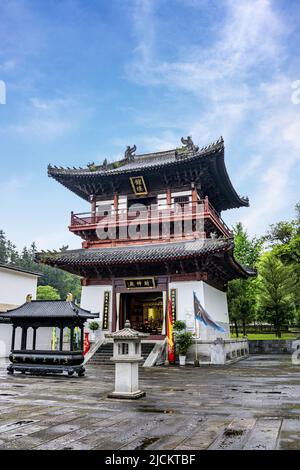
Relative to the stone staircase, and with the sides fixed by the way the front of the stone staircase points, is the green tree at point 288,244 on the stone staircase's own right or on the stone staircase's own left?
on the stone staircase's own left

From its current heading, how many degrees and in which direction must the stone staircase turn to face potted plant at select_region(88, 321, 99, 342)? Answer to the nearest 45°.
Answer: approximately 135° to its right

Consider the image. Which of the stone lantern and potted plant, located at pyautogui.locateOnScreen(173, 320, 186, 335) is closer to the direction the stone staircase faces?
the stone lantern

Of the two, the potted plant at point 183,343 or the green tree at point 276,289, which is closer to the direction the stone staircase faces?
the potted plant

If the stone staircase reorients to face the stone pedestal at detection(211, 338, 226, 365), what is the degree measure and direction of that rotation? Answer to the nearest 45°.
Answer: approximately 90° to its left

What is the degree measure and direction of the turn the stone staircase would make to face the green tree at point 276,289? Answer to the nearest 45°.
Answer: approximately 135° to its left

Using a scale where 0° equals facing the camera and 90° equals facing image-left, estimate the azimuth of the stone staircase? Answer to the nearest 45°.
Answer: approximately 0°

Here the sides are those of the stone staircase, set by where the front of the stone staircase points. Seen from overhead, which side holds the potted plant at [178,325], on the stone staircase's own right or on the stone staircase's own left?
on the stone staircase's own left

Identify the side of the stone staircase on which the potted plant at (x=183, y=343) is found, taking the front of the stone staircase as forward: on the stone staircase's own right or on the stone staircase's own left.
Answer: on the stone staircase's own left
